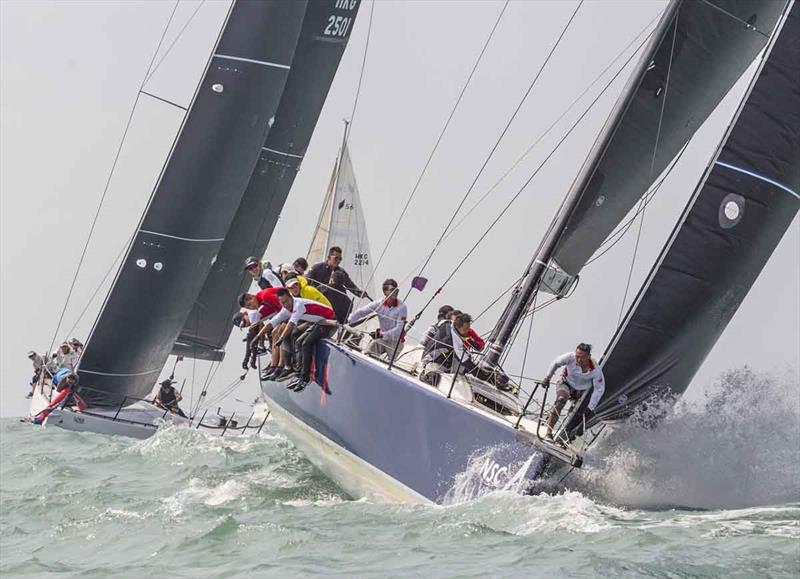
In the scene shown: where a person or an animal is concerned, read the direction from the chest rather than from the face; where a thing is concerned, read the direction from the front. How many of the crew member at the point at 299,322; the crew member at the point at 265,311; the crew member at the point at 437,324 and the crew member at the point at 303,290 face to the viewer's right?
1

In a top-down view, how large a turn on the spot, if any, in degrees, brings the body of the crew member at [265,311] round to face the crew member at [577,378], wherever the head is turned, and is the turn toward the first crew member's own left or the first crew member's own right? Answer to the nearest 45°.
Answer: approximately 90° to the first crew member's own left

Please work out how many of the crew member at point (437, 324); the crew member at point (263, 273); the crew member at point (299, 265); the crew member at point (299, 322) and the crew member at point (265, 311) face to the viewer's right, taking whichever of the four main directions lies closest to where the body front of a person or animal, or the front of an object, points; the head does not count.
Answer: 1

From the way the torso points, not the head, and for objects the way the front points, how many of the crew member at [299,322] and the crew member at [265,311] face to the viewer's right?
0

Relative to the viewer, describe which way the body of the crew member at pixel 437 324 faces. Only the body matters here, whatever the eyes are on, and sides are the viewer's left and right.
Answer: facing to the right of the viewer

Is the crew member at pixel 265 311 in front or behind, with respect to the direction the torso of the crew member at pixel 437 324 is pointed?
behind

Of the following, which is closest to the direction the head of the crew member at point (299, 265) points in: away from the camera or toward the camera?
toward the camera

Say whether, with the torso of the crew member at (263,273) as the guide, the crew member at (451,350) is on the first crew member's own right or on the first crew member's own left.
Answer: on the first crew member's own left

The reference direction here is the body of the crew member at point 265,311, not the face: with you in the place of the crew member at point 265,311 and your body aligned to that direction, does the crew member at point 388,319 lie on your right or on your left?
on your left

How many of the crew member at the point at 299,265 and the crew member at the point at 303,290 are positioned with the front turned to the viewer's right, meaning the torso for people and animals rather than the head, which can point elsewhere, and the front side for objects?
0

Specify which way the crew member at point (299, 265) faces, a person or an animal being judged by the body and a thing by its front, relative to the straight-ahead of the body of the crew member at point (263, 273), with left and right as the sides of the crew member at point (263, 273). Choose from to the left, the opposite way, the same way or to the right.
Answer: the same way

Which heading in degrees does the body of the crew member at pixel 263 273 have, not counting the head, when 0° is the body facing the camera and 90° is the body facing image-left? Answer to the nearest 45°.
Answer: approximately 45°

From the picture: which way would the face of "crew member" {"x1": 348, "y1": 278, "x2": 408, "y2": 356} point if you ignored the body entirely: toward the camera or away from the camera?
toward the camera

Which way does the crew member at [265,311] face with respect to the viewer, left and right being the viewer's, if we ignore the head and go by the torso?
facing the viewer and to the left of the viewer
